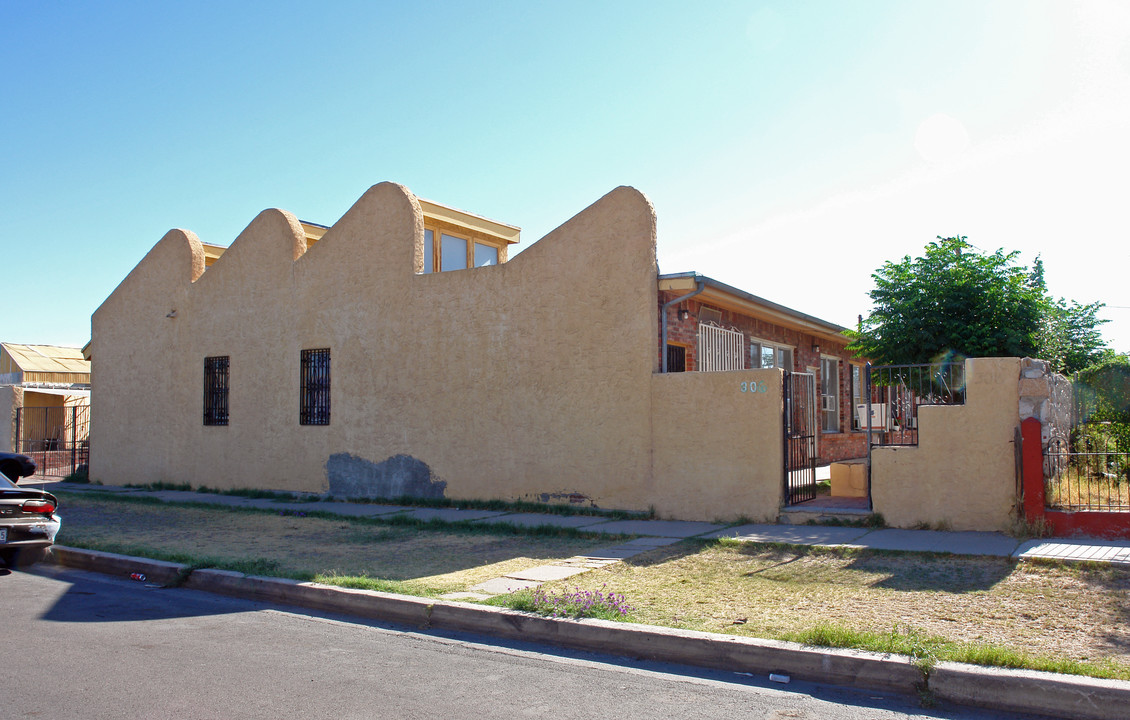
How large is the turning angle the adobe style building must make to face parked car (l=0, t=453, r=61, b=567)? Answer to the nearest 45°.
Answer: approximately 90° to its right

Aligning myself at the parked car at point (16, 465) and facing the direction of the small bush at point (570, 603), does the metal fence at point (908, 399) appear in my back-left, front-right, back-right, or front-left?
front-left

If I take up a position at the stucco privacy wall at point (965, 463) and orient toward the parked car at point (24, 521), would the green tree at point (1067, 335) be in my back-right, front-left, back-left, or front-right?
back-right

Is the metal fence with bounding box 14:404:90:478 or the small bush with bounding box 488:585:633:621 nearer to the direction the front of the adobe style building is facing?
the small bush
